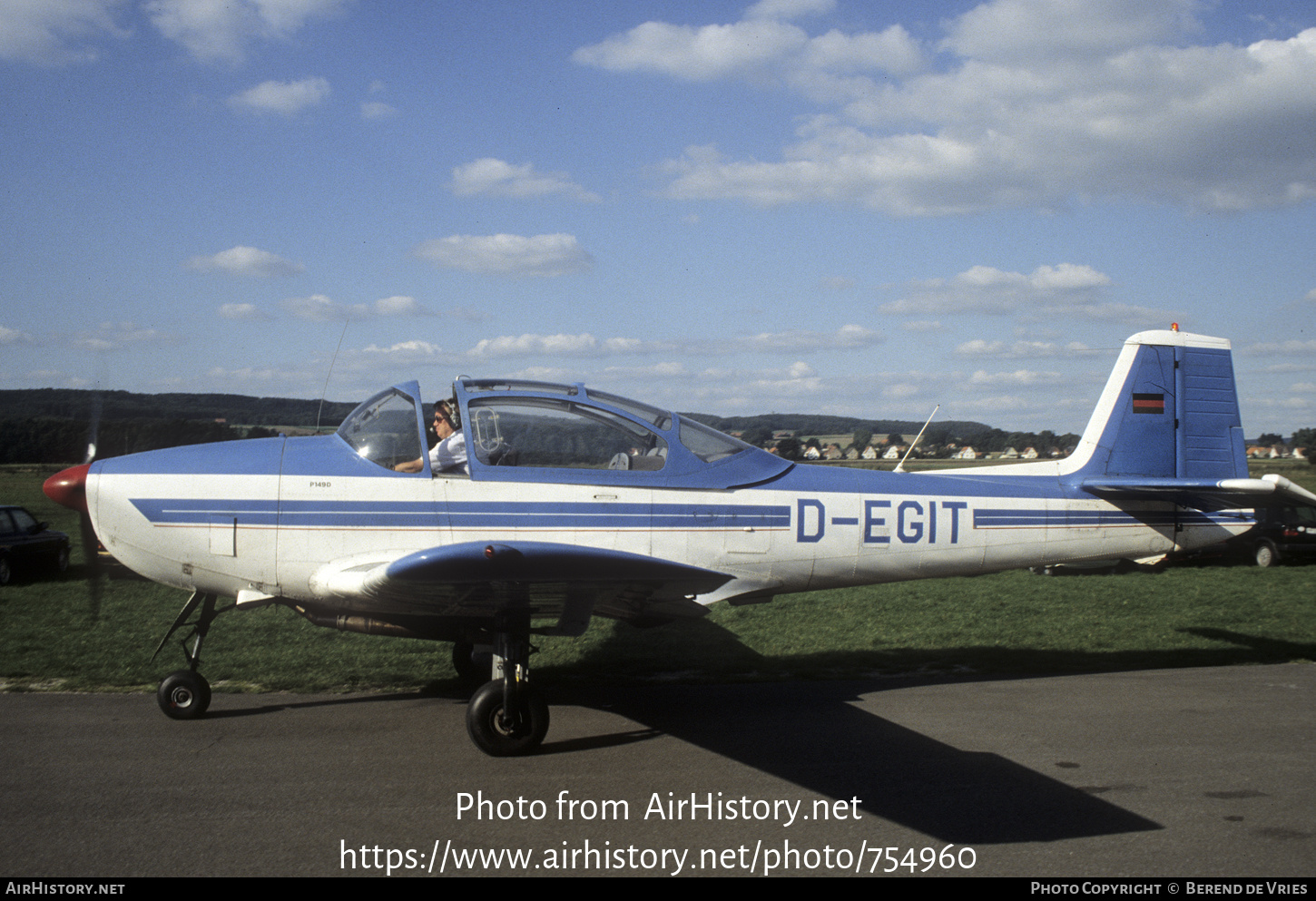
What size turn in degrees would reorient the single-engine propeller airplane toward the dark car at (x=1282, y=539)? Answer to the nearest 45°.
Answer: approximately 135° to its right

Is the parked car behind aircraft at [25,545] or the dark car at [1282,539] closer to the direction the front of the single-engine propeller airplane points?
the parked car behind aircraft

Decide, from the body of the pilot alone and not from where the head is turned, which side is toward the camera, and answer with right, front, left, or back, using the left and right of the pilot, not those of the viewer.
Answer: left

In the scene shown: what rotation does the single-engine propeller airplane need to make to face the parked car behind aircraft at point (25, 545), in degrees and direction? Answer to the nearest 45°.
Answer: approximately 45° to its right

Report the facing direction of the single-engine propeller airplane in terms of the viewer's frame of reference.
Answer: facing to the left of the viewer

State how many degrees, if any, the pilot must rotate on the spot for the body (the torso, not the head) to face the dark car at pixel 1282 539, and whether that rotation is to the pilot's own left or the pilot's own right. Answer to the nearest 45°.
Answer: approximately 135° to the pilot's own right

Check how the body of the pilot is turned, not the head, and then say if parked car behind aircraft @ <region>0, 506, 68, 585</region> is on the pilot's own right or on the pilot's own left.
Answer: on the pilot's own right
